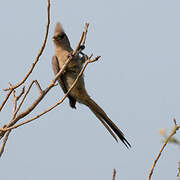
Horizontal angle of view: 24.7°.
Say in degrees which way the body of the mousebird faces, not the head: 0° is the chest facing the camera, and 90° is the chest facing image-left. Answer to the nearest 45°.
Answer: approximately 45°
